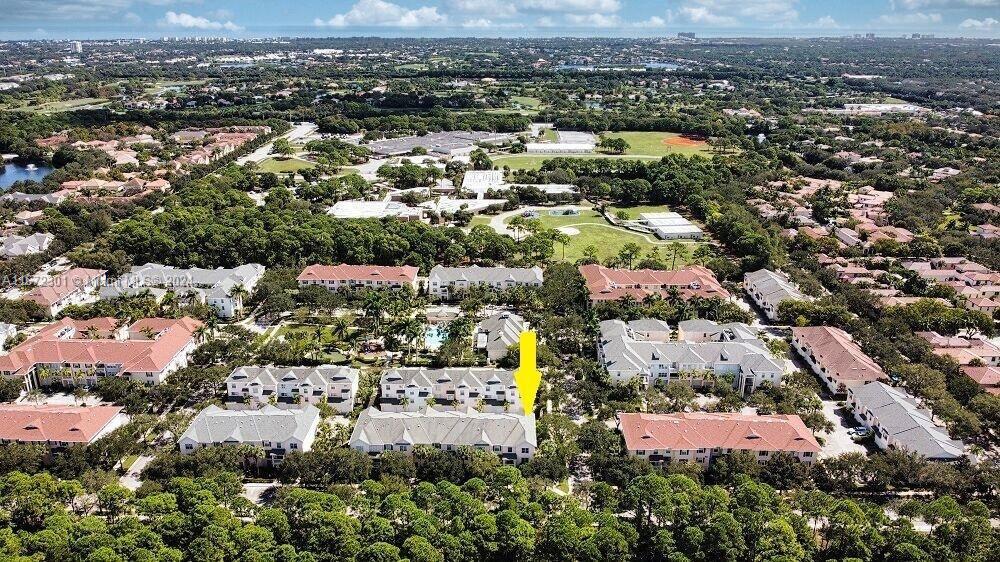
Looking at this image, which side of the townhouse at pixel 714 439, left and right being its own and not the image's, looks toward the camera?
front

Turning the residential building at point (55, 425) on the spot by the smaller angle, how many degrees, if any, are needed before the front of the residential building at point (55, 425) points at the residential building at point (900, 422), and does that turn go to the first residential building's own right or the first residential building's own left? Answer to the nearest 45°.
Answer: approximately 45° to the first residential building's own left

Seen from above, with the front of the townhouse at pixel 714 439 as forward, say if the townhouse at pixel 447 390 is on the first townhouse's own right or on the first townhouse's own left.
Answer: on the first townhouse's own right

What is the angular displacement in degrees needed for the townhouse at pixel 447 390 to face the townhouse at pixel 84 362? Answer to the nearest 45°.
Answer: approximately 90° to its right

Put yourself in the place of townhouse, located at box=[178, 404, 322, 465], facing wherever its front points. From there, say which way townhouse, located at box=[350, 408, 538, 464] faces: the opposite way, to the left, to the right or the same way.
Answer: the same way

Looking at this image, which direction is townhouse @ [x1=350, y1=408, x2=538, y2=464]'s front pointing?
toward the camera

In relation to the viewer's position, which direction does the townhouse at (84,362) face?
facing the viewer

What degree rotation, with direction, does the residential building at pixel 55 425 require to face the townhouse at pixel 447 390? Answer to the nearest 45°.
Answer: approximately 90° to its left

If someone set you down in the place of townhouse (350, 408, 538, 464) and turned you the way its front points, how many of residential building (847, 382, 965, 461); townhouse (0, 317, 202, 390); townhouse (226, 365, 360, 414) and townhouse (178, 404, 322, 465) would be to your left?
1

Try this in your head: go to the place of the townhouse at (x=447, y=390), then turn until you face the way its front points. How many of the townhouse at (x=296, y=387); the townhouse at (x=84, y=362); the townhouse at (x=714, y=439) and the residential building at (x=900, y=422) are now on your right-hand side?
2

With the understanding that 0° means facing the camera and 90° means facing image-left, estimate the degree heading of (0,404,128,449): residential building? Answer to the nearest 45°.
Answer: approximately 0°

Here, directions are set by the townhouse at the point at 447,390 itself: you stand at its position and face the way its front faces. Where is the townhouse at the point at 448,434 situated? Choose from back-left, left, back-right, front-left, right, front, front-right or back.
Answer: front

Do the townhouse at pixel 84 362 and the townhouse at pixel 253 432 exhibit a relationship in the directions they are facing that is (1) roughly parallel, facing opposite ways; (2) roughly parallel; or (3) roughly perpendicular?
roughly parallel

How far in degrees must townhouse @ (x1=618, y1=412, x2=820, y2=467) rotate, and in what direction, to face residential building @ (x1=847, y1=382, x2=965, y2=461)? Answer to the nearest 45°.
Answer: approximately 135° to its left

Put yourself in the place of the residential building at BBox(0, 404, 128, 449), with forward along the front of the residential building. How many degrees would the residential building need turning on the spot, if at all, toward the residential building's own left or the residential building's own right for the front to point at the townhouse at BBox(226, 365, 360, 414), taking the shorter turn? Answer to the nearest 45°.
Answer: approximately 90° to the residential building's own left

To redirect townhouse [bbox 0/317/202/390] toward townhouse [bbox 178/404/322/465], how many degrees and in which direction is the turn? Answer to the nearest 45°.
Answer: approximately 45° to its left
